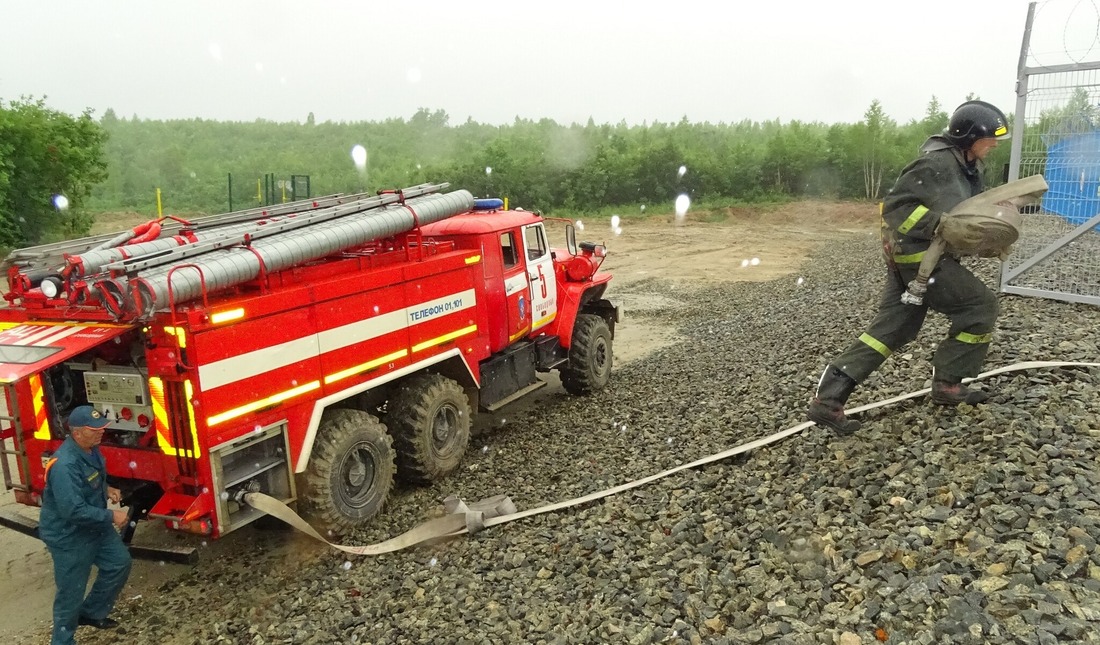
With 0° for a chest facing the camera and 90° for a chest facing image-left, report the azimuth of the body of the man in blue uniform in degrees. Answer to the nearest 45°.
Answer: approximately 270°

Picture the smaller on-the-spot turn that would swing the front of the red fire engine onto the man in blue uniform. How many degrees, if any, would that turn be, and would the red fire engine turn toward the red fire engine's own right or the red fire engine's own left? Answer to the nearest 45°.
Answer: approximately 180°

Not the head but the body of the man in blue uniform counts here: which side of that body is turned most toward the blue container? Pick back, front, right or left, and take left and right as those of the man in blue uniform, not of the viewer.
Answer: front

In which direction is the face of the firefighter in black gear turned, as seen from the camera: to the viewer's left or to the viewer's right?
to the viewer's right

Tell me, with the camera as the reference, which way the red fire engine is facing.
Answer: facing away from the viewer and to the right of the viewer
